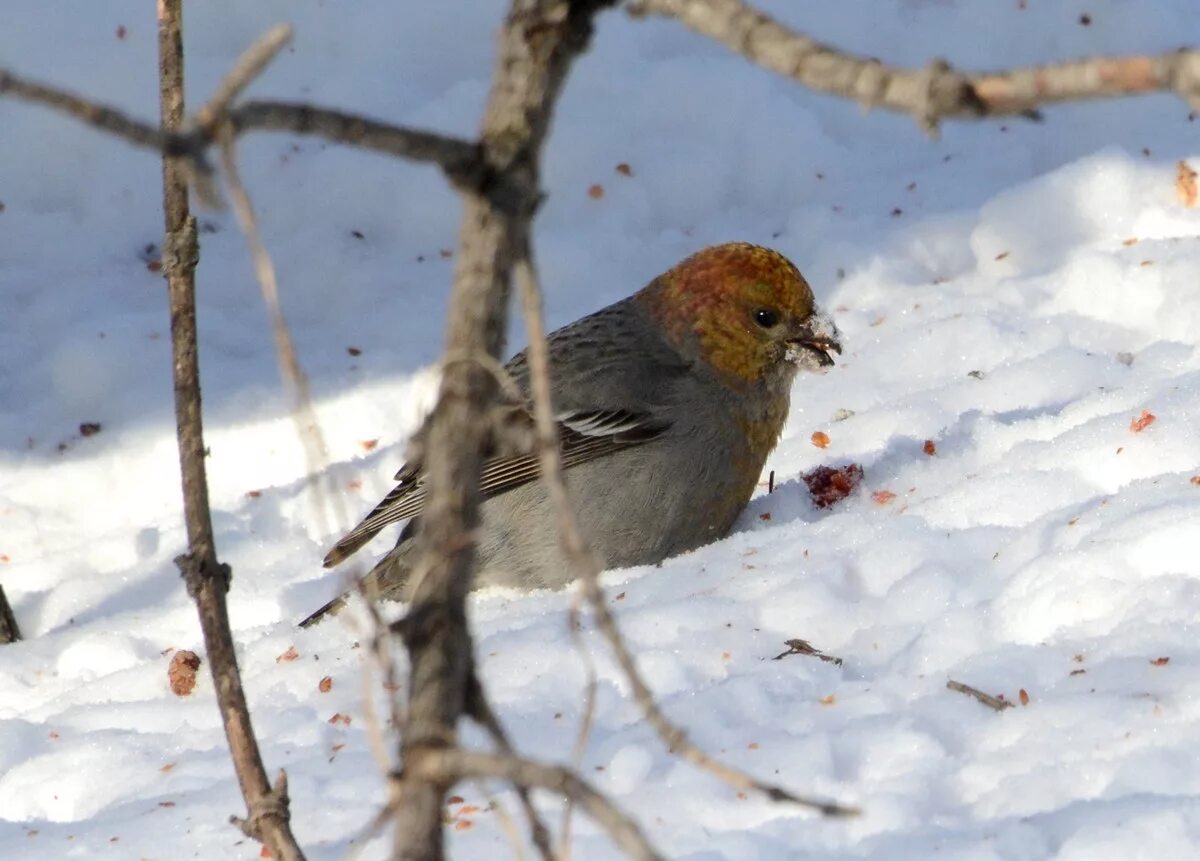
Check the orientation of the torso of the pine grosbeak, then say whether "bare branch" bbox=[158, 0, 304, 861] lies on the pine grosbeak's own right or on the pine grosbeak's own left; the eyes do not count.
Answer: on the pine grosbeak's own right

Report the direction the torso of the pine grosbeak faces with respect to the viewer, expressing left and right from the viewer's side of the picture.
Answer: facing to the right of the viewer

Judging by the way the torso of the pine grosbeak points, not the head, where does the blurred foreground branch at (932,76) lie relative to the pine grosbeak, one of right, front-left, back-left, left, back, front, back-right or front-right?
right

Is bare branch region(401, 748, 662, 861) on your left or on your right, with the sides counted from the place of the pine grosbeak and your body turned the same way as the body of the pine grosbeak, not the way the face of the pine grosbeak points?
on your right

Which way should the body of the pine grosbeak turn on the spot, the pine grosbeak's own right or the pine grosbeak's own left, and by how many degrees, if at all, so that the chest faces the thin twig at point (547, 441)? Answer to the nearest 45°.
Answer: approximately 90° to the pine grosbeak's own right

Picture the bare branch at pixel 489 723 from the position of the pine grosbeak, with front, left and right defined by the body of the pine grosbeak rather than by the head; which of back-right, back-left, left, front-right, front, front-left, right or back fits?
right

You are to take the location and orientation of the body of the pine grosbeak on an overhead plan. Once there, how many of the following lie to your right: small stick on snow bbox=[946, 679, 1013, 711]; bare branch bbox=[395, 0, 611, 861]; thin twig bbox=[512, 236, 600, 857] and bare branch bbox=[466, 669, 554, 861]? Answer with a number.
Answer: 4

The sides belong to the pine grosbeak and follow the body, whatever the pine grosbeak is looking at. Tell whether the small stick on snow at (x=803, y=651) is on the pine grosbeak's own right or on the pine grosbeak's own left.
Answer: on the pine grosbeak's own right
